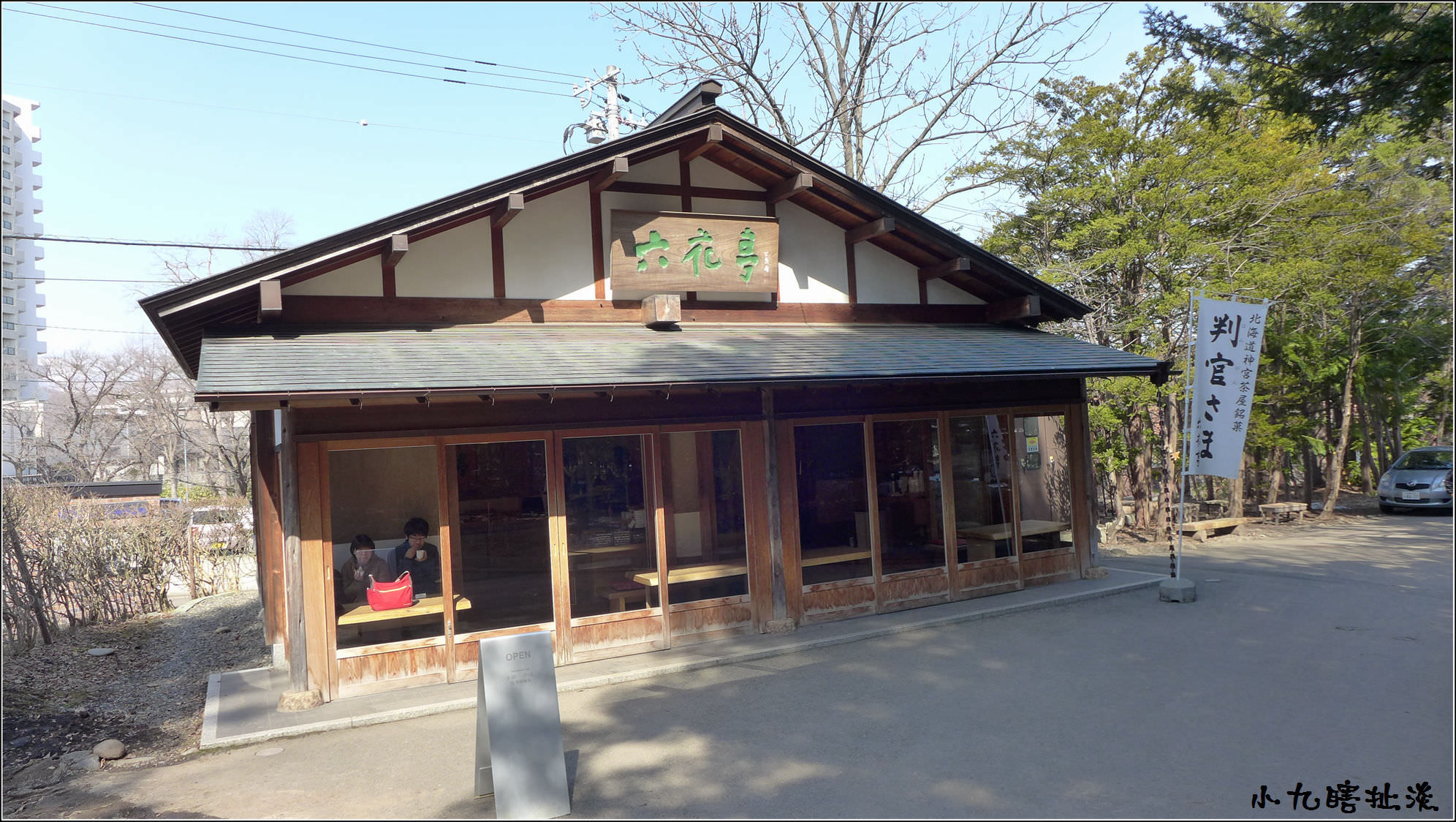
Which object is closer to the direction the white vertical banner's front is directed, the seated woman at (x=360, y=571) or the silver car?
the seated woman

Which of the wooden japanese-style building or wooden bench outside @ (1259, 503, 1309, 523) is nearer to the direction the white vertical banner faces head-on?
the wooden japanese-style building

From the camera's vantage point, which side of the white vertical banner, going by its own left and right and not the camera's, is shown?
front

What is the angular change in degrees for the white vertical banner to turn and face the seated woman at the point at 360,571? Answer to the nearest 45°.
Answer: approximately 45° to its right

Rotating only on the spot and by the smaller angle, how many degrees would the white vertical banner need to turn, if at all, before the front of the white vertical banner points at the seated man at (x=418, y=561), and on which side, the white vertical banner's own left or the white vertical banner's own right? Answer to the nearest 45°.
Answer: approximately 45° to the white vertical banner's own right

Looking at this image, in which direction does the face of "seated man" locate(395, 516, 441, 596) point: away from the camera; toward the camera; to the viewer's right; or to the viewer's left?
toward the camera

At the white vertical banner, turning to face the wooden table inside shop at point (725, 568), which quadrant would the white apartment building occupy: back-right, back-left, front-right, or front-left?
front-right

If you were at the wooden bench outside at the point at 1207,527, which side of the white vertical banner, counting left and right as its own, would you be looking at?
back

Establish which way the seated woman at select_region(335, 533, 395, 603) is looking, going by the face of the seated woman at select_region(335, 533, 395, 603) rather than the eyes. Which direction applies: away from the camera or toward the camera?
toward the camera

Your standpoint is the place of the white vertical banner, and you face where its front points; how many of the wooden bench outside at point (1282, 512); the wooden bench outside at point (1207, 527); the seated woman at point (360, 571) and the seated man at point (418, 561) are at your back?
2

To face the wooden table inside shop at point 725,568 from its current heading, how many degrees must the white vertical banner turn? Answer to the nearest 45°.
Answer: approximately 45° to its right

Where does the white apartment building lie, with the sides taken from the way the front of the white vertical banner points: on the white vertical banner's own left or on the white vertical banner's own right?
on the white vertical banner's own right

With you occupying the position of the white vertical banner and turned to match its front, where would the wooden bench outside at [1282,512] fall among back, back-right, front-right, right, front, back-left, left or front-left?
back

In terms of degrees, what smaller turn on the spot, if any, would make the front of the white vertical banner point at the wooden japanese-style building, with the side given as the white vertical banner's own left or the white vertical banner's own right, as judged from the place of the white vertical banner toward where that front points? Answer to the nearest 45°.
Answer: approximately 45° to the white vertical banner's own right

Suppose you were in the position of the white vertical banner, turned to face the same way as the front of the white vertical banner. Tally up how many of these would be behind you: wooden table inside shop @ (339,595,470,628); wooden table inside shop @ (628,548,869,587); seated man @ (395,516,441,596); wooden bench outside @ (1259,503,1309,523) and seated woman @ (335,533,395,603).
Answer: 1

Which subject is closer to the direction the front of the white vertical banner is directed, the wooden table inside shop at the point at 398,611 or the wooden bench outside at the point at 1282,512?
the wooden table inside shop
